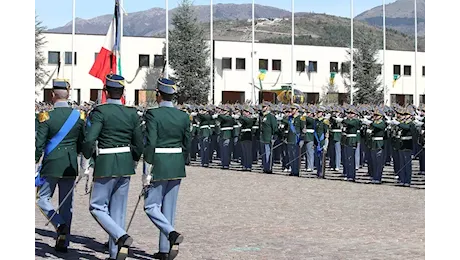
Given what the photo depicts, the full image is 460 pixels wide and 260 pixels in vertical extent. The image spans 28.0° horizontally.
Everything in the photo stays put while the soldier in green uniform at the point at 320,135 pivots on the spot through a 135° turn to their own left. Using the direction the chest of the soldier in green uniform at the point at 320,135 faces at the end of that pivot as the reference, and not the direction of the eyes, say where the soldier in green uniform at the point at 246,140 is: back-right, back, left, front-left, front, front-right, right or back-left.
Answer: back-left

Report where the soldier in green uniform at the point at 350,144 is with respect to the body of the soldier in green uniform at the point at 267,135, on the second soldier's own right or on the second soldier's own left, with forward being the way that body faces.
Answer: on the second soldier's own left

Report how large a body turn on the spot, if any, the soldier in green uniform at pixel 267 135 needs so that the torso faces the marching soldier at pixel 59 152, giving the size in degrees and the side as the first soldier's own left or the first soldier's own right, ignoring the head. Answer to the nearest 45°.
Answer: approximately 45° to the first soldier's own left

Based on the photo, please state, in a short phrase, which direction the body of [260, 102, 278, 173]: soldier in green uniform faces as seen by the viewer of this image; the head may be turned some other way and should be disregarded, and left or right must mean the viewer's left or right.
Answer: facing the viewer and to the left of the viewer

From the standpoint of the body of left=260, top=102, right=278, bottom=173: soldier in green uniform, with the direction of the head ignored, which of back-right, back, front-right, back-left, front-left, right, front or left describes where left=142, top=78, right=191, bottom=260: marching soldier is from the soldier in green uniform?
front-left

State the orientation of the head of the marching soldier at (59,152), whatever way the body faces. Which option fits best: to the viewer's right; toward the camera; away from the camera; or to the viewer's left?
away from the camera

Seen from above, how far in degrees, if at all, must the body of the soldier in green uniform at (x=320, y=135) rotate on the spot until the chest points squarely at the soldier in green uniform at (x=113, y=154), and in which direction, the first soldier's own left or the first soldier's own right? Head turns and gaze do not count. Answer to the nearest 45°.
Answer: approximately 45° to the first soldier's own left

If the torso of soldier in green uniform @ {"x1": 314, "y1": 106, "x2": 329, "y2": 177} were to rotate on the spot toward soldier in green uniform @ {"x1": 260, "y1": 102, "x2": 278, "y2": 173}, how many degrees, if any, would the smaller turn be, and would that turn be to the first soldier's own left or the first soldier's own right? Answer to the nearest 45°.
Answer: approximately 90° to the first soldier's own right

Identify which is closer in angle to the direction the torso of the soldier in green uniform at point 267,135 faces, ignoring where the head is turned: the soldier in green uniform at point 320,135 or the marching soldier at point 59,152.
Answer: the marching soldier

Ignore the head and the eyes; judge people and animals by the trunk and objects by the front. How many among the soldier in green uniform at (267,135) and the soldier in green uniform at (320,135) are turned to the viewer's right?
0

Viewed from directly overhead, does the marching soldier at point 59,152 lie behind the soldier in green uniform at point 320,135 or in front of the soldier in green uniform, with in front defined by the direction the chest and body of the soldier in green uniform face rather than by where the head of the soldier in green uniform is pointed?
in front

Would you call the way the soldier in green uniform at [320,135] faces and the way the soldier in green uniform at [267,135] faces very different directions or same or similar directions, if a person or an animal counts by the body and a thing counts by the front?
same or similar directions

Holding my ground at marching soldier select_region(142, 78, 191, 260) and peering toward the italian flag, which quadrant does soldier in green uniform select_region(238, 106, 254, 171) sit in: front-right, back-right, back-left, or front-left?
front-right

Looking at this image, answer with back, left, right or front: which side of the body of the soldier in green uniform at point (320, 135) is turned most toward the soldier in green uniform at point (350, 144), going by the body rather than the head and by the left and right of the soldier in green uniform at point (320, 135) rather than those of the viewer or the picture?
left
